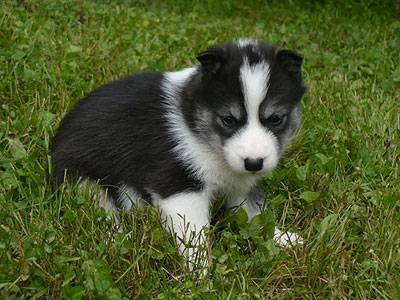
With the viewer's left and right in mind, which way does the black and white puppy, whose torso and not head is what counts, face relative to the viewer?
facing the viewer and to the right of the viewer
